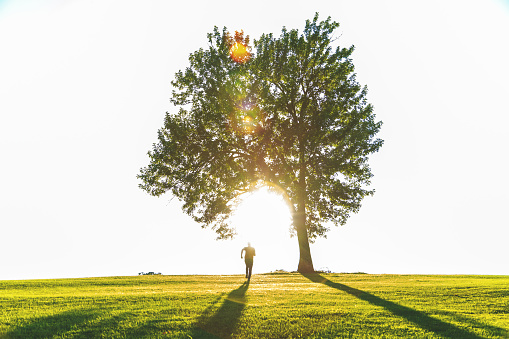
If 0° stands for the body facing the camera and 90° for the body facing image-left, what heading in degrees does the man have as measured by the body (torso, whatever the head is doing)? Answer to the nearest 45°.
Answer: approximately 180°
